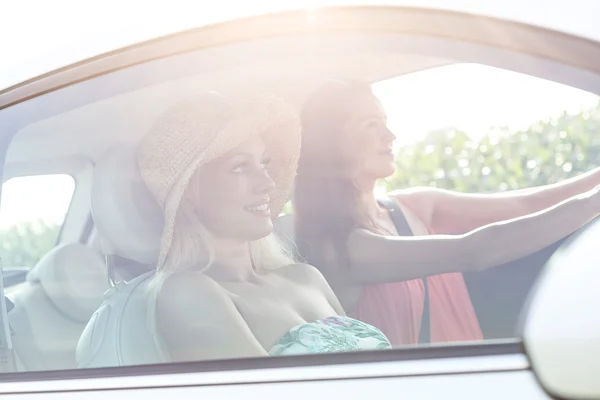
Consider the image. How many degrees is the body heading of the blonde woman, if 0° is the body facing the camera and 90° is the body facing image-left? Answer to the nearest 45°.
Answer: approximately 315°

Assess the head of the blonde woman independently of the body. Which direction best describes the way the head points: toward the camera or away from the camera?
toward the camera

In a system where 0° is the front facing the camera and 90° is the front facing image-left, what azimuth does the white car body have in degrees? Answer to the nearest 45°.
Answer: approximately 270°
